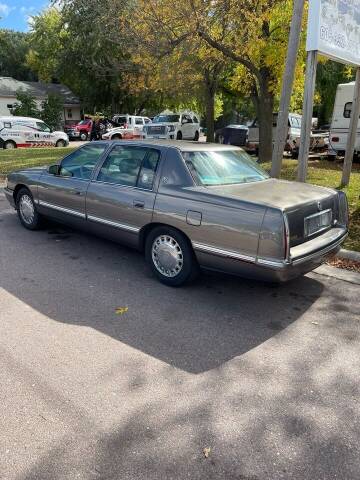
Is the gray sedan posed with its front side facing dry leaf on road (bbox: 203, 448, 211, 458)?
no

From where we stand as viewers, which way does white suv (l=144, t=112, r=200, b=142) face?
facing the viewer and to the left of the viewer

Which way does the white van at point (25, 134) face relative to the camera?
to the viewer's right

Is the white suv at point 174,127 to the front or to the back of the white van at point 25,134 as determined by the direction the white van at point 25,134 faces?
to the front

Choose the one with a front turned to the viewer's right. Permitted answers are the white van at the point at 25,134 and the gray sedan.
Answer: the white van

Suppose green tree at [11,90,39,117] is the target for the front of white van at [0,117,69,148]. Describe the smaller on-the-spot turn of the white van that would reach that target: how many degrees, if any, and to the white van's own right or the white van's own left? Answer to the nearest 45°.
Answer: approximately 90° to the white van's own left

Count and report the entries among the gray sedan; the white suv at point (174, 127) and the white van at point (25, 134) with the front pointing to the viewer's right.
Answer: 1

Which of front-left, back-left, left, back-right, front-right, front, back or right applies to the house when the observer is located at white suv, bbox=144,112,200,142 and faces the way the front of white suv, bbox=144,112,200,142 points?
right

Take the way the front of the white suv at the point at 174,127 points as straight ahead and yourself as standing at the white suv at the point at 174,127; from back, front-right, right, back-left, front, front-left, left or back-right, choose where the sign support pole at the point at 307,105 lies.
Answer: front-left

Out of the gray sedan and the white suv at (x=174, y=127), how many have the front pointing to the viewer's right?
0

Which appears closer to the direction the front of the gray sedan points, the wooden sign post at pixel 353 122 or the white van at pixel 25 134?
the white van

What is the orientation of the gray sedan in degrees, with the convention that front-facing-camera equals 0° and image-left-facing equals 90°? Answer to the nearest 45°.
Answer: approximately 135°

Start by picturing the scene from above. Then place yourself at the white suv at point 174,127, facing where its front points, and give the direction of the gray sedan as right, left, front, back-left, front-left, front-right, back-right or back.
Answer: front-left

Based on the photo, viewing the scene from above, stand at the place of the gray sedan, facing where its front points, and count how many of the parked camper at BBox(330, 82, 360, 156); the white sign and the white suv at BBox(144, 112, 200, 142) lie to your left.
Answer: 0

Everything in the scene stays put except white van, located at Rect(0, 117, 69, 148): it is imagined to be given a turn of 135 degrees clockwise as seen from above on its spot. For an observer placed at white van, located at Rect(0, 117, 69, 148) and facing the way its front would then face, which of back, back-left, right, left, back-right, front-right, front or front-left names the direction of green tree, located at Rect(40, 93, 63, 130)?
back-right

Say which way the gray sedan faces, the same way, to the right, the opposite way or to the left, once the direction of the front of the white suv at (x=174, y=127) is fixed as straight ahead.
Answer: to the right

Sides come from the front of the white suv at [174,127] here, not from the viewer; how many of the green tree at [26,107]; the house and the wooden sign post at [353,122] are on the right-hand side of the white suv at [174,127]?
2

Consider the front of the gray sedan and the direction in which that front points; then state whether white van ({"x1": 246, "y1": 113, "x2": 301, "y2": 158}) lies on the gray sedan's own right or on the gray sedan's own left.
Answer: on the gray sedan's own right
